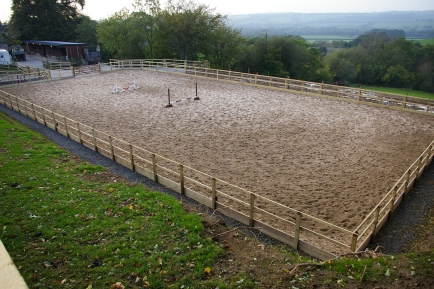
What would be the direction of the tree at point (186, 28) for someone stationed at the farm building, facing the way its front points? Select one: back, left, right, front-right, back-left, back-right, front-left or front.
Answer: left

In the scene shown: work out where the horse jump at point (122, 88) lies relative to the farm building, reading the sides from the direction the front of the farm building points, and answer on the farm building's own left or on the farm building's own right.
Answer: on the farm building's own left

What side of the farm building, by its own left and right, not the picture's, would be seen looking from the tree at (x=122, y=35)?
left

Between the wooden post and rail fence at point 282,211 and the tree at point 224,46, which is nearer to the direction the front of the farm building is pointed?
the wooden post and rail fence

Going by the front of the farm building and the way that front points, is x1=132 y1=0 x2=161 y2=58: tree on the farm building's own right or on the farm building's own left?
on the farm building's own left

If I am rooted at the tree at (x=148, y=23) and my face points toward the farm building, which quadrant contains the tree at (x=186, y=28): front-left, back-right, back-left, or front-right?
back-left

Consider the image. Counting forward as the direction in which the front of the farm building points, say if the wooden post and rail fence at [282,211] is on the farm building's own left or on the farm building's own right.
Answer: on the farm building's own left

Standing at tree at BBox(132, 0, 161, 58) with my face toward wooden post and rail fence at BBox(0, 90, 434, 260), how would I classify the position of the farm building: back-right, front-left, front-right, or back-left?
back-right

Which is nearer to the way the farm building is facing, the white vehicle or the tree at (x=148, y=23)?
the white vehicle

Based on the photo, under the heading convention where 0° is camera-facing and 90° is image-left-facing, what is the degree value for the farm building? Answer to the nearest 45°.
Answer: approximately 45°
